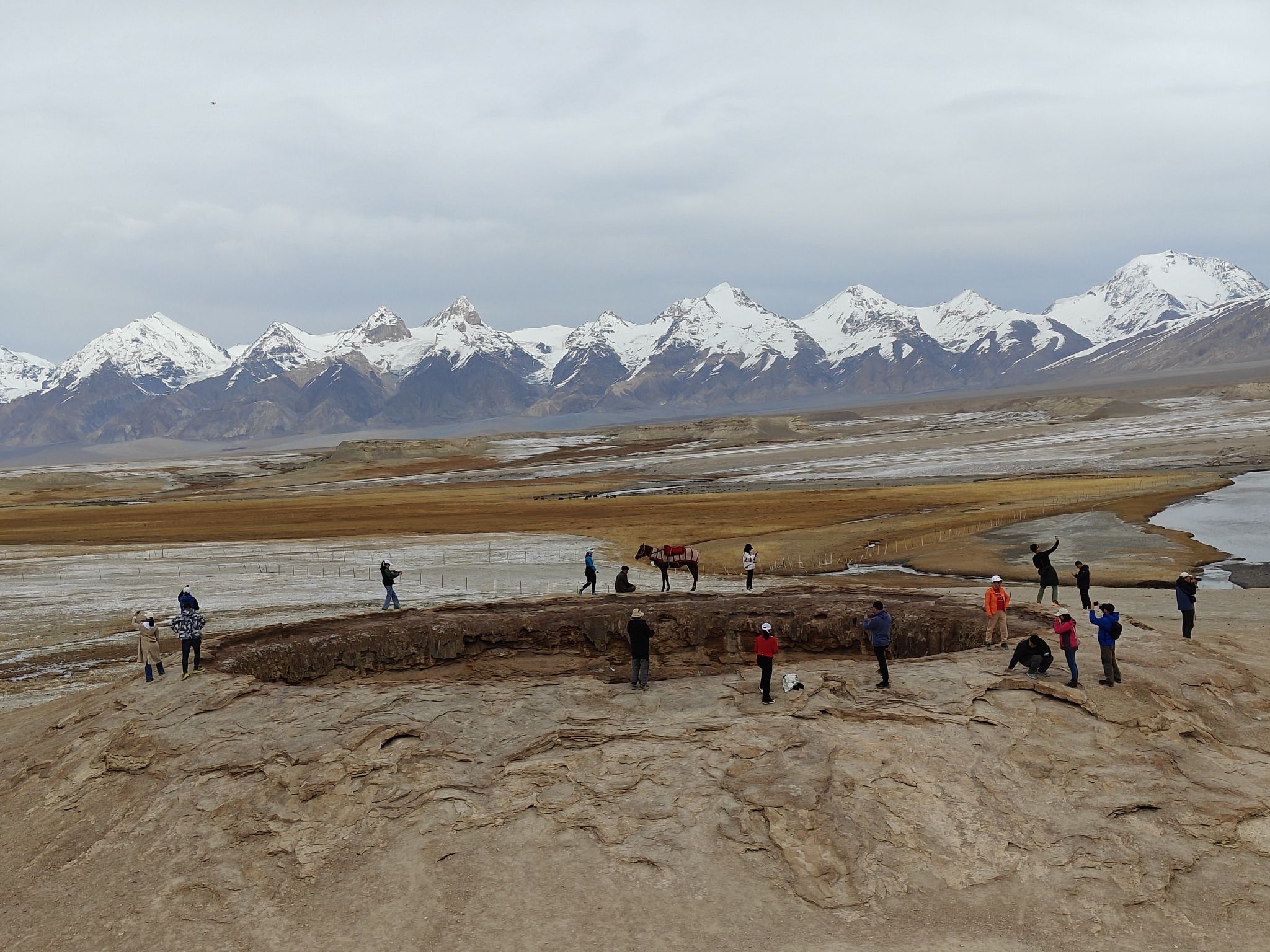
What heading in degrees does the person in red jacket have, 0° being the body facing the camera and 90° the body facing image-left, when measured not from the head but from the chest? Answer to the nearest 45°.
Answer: approximately 180°

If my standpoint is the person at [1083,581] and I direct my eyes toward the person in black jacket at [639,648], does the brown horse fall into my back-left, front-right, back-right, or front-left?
front-right

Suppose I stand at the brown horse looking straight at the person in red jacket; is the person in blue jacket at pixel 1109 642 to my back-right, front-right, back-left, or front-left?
front-left

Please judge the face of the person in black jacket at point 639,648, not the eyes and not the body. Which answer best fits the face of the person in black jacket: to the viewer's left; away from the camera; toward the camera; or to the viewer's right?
away from the camera

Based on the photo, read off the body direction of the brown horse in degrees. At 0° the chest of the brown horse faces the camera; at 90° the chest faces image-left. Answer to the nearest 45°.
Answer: approximately 90°

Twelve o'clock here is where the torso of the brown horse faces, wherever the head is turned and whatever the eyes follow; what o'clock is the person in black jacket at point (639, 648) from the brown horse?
The person in black jacket is roughly at 9 o'clock from the brown horse.

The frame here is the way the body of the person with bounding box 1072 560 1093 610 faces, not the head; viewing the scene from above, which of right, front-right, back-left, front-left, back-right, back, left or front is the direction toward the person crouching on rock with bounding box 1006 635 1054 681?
left

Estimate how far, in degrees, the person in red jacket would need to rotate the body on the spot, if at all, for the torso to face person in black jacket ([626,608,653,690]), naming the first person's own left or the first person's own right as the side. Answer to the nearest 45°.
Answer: approximately 45° to the first person's own left

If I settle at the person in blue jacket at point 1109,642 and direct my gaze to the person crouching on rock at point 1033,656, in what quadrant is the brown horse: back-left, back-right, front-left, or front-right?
front-right

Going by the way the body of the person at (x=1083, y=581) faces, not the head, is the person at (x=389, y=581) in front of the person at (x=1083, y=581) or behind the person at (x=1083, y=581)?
in front

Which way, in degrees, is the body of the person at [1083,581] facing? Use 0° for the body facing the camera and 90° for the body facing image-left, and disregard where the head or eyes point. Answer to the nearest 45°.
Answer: approximately 90°
